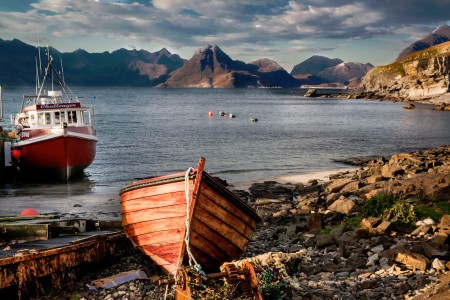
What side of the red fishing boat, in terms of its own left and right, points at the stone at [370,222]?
front

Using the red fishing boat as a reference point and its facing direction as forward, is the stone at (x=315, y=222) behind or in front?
in front

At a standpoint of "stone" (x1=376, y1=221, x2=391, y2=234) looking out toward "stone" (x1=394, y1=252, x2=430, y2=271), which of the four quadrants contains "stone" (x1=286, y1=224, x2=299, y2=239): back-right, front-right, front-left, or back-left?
back-right

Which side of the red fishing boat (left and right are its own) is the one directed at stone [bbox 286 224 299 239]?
front
